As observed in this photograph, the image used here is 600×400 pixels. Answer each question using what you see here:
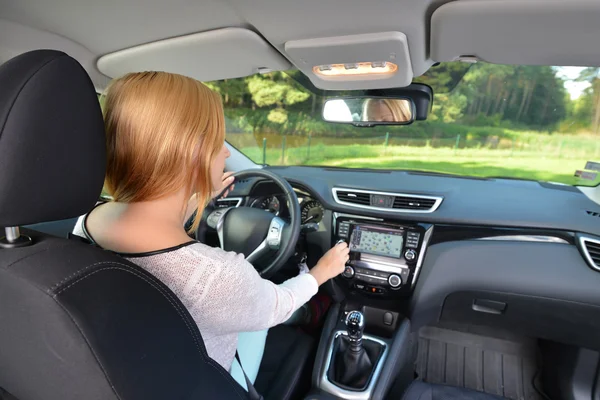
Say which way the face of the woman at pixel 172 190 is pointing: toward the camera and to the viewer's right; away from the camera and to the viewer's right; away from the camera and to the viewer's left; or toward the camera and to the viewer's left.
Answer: away from the camera and to the viewer's right

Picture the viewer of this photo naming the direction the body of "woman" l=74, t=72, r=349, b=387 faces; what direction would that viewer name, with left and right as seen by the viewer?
facing away from the viewer and to the right of the viewer
